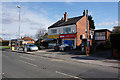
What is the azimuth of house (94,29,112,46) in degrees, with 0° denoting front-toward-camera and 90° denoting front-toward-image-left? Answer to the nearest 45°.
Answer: approximately 45°

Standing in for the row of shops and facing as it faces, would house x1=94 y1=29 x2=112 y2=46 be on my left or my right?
on my left
